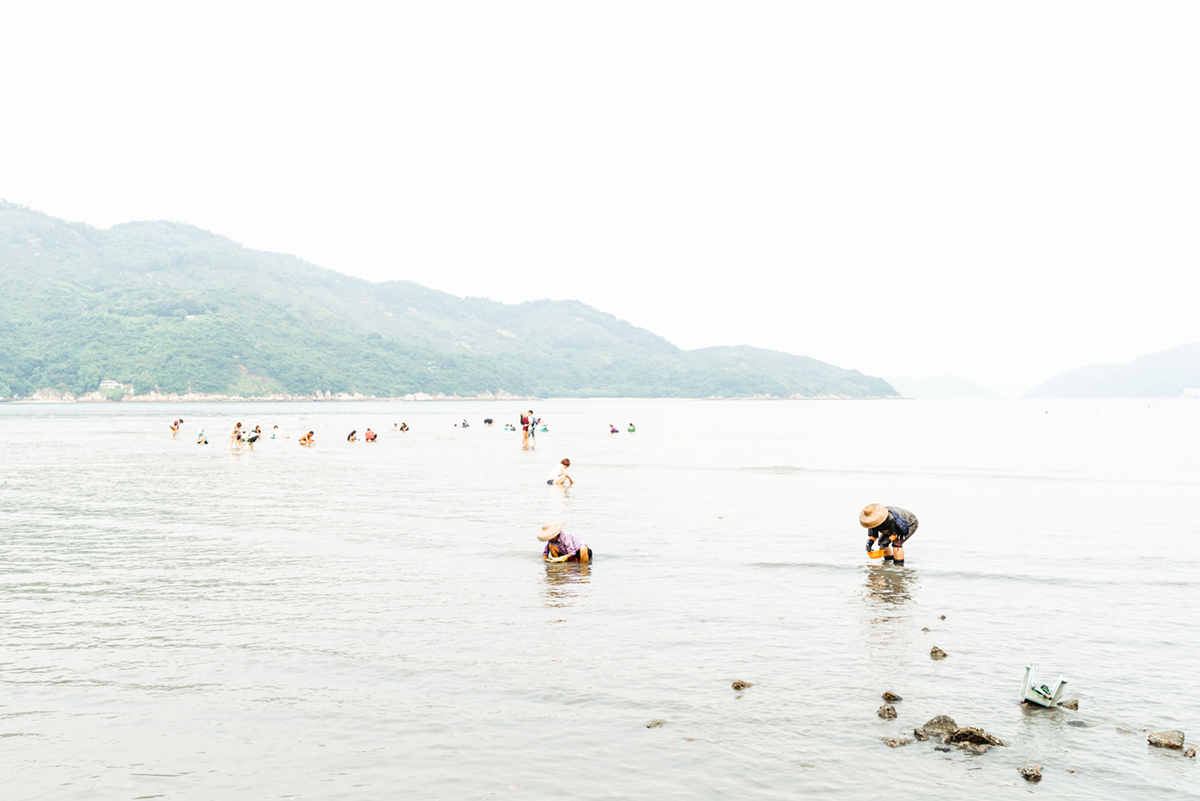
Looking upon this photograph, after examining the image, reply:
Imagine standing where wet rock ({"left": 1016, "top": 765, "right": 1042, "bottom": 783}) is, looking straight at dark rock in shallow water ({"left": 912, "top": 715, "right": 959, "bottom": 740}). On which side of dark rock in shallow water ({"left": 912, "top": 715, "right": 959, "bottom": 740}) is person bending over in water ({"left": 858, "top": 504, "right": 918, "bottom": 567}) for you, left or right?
right

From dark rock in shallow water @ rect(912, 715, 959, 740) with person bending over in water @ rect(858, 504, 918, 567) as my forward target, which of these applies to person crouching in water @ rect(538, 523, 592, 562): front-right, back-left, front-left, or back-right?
front-left

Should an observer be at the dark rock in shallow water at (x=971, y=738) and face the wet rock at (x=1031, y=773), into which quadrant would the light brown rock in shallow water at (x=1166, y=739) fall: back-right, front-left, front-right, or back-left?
front-left

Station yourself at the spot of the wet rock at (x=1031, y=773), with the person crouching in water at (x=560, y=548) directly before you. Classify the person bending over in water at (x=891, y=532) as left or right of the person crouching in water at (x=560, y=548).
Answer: right

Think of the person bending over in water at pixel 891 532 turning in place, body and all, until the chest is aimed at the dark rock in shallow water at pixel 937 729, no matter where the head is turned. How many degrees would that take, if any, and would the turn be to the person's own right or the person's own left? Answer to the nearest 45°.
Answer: approximately 45° to the person's own left

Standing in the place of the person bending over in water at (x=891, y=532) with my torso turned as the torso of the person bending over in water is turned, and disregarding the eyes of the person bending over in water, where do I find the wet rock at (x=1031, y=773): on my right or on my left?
on my left

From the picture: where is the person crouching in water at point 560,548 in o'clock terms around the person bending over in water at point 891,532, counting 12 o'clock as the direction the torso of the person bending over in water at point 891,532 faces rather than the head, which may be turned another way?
the person crouching in water at point 560,548 is roughly at 1 o'clock from the person bending over in water at point 891,532.

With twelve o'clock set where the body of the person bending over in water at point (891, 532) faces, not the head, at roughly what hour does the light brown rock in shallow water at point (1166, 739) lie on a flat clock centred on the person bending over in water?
The light brown rock in shallow water is roughly at 10 o'clock from the person bending over in water.

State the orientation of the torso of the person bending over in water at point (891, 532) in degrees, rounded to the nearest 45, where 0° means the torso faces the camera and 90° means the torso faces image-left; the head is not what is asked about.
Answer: approximately 45°

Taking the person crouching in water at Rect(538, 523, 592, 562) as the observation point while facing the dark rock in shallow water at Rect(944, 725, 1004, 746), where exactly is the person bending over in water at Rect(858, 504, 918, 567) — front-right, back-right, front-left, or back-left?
front-left
